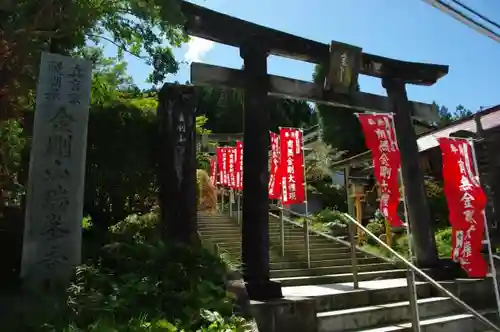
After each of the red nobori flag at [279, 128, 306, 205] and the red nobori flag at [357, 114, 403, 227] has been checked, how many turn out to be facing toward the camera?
2

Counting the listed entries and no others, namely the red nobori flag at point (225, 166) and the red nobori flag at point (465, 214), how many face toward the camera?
2

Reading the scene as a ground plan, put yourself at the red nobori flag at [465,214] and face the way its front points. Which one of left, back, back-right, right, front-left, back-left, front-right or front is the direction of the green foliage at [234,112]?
back-right

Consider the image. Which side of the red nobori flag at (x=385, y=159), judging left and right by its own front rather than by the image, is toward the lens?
front

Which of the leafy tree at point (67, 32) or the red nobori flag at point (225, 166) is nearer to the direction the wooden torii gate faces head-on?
the leafy tree

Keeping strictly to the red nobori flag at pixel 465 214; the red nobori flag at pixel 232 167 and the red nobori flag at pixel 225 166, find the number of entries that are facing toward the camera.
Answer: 3

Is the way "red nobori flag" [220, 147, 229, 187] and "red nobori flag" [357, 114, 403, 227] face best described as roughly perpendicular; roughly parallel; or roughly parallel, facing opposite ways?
roughly parallel

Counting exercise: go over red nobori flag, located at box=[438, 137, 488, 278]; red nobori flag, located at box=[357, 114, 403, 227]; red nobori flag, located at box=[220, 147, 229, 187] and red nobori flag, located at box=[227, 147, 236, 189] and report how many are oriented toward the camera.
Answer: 4

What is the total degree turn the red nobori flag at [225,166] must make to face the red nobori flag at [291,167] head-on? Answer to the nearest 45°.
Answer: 0° — it already faces it

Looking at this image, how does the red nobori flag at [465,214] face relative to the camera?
toward the camera

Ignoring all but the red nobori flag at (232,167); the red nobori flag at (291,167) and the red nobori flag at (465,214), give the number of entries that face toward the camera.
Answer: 3

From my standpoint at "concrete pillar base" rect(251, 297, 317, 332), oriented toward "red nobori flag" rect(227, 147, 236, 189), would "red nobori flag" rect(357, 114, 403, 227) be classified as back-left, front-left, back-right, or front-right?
front-right

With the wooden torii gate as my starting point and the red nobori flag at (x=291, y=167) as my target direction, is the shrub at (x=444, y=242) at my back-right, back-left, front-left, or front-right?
front-right

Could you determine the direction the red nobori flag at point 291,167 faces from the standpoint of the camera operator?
facing the viewer

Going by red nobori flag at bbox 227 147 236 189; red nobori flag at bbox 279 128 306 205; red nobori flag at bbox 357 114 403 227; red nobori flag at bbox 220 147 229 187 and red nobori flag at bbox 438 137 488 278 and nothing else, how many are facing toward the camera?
5

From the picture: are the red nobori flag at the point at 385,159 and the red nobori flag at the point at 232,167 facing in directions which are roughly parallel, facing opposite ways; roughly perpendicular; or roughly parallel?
roughly parallel

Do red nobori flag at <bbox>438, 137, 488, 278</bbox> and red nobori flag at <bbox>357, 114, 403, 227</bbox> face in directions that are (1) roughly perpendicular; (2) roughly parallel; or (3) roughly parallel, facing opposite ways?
roughly parallel
